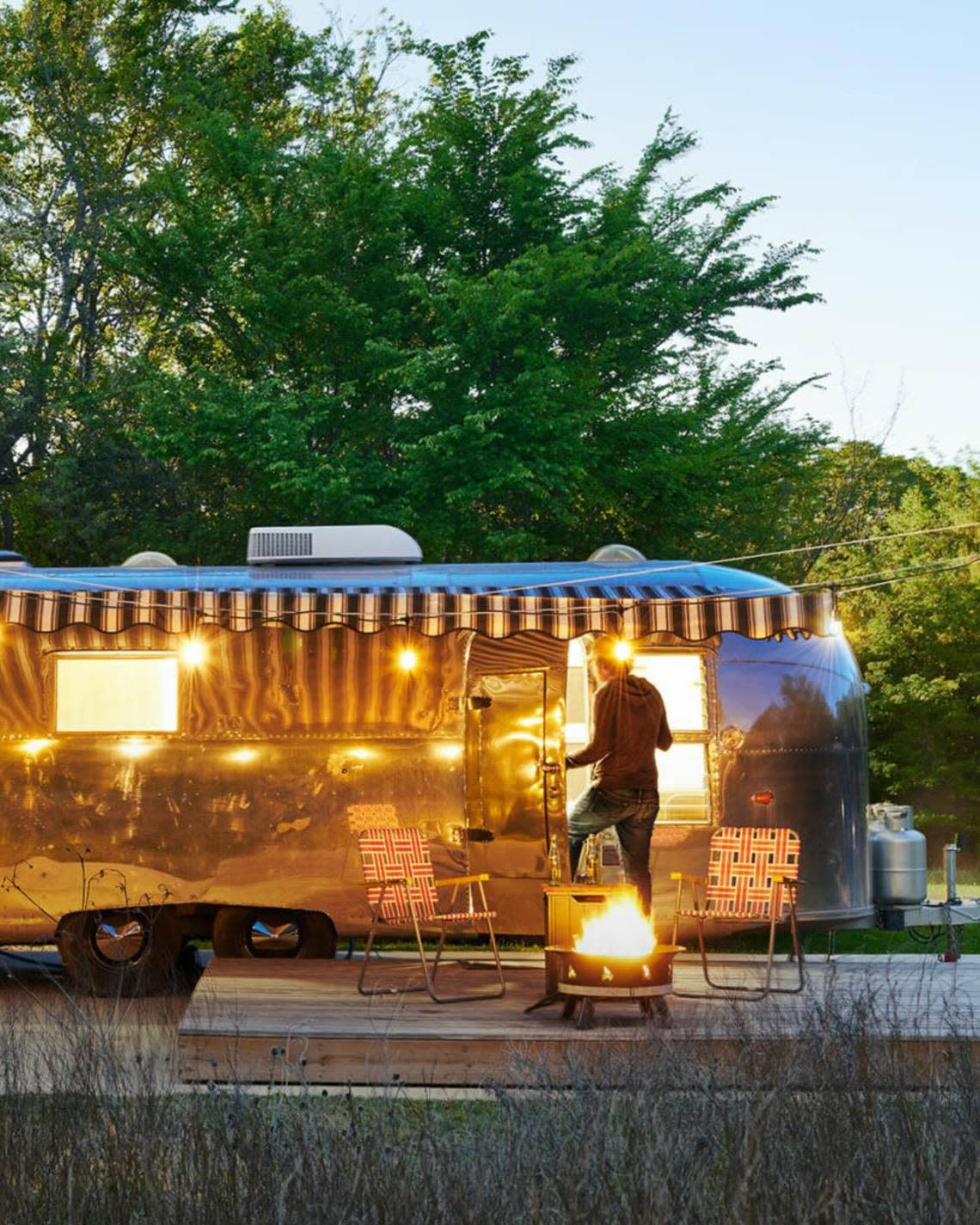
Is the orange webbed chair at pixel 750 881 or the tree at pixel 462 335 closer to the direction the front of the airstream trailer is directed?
the orange webbed chair

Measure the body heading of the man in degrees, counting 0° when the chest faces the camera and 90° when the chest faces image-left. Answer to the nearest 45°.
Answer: approximately 135°

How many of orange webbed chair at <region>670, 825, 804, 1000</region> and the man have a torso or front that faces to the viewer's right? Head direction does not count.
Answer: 0

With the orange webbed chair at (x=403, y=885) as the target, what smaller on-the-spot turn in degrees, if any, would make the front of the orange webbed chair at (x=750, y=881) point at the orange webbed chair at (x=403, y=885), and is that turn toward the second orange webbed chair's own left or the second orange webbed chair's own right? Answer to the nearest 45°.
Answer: approximately 45° to the second orange webbed chair's own right

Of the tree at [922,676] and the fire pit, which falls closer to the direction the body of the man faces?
the tree

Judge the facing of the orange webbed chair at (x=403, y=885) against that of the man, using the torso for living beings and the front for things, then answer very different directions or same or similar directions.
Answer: very different directions

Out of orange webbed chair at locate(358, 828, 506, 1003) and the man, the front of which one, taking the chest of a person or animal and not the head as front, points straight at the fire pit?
the orange webbed chair

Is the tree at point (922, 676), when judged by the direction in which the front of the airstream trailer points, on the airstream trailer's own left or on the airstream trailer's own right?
on the airstream trailer's own left

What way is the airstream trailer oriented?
to the viewer's right
